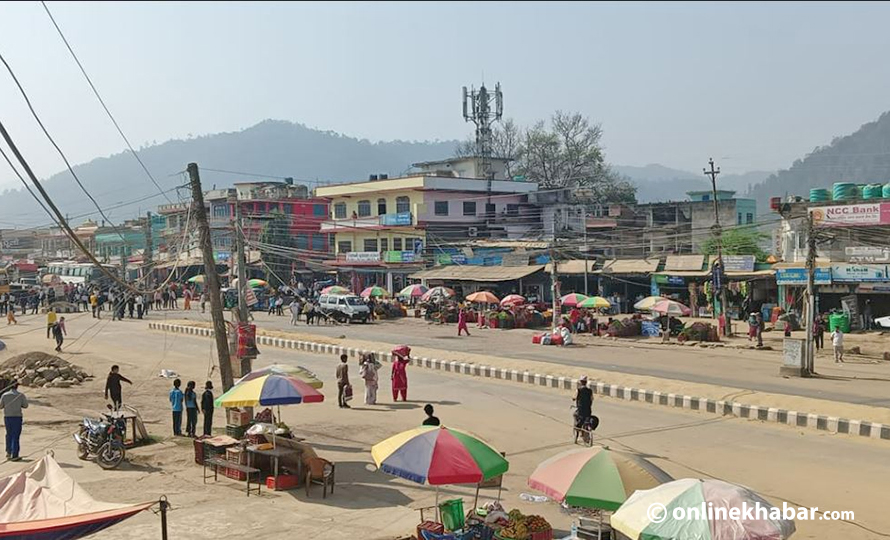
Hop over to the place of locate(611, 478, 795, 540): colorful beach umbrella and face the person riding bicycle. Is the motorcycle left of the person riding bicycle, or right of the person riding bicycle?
left

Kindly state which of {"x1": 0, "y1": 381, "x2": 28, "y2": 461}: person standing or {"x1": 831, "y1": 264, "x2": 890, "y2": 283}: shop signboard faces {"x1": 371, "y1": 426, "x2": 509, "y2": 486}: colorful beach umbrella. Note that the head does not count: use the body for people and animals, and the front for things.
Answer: the shop signboard

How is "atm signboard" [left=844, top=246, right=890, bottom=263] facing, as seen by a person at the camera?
facing the viewer

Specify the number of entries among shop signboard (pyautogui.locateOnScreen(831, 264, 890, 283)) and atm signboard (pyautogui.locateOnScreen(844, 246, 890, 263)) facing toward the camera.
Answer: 2

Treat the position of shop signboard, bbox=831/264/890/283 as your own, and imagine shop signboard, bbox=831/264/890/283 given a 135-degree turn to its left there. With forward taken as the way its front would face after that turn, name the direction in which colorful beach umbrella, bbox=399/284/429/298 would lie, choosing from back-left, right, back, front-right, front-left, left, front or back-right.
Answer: back-left
